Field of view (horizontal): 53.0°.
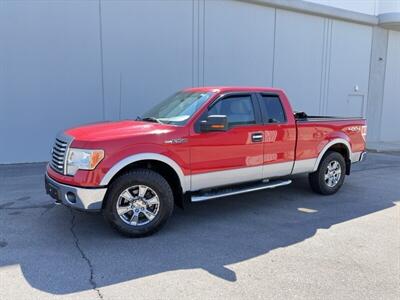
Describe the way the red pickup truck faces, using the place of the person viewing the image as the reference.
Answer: facing the viewer and to the left of the viewer
